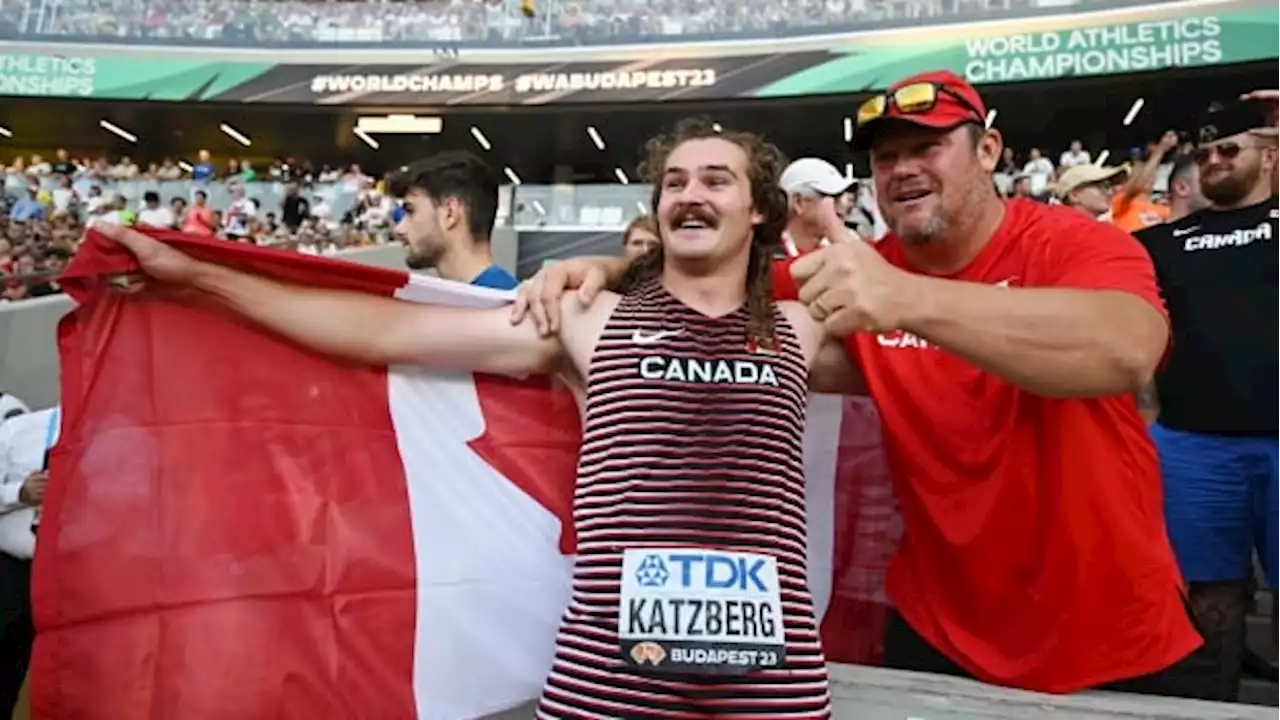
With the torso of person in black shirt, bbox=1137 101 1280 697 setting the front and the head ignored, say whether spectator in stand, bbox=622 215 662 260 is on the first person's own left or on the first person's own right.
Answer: on the first person's own right

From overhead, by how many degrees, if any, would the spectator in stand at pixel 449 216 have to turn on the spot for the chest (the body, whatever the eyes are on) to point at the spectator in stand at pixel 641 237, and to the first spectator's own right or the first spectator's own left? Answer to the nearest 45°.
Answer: approximately 90° to the first spectator's own right
